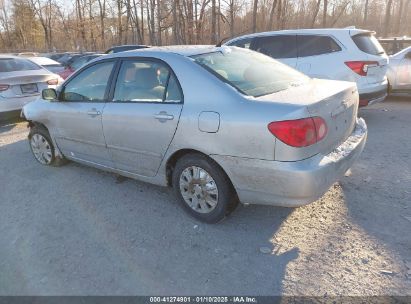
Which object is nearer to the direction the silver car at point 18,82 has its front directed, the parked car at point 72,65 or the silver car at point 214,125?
the parked car

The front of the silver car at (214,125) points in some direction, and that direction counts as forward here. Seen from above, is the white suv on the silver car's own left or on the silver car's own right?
on the silver car's own right

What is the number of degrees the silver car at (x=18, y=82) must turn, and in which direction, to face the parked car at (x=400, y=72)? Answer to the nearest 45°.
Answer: approximately 135° to its right

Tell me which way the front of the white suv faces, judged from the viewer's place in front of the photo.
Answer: facing away from the viewer and to the left of the viewer

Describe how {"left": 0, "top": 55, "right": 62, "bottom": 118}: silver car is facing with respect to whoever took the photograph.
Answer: facing away from the viewer and to the left of the viewer

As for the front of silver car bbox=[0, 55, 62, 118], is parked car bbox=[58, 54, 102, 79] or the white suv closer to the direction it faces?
the parked car

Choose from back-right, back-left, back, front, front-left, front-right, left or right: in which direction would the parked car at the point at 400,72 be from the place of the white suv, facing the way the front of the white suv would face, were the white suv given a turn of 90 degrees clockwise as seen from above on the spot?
front

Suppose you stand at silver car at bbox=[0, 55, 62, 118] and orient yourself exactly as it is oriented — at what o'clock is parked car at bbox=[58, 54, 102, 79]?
The parked car is roughly at 2 o'clock from the silver car.
